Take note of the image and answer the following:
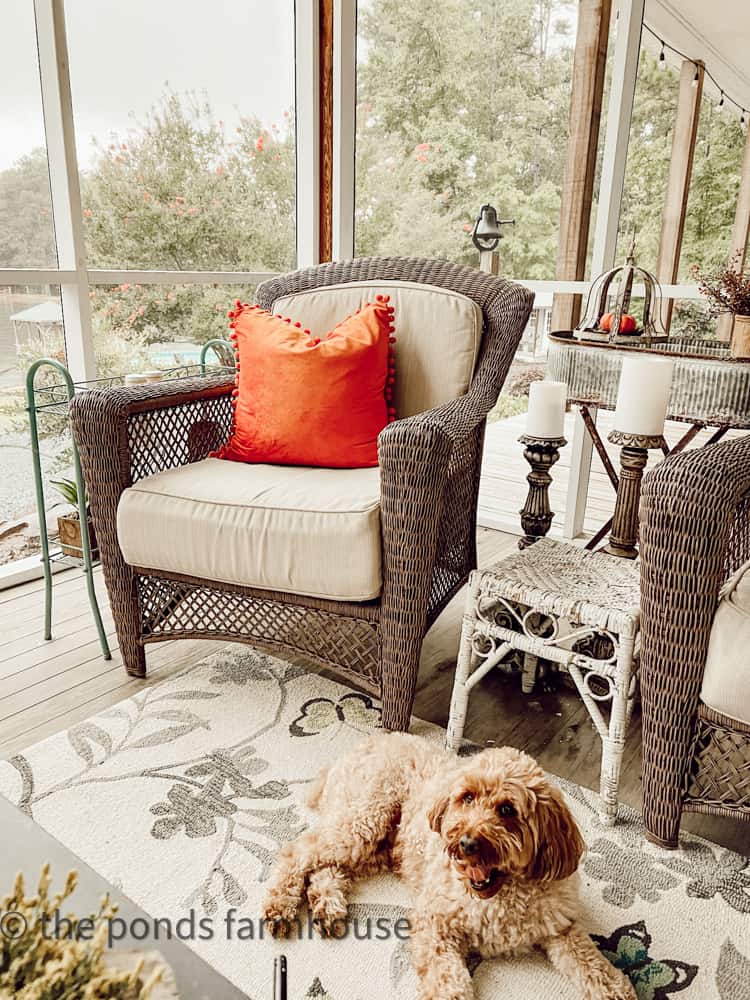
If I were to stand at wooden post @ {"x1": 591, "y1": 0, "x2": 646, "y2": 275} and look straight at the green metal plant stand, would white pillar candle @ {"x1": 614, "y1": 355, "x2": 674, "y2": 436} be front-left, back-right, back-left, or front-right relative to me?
front-left

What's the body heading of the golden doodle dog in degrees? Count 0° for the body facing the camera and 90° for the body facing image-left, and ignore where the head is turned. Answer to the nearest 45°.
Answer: approximately 315°

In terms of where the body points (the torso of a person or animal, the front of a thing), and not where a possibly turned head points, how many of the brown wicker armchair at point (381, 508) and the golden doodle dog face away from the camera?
0

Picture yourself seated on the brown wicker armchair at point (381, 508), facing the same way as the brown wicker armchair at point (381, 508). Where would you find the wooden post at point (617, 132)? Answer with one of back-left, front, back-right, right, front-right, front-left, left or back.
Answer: back

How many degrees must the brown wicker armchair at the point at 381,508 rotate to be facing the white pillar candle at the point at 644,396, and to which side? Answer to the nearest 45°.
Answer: approximately 90° to its left

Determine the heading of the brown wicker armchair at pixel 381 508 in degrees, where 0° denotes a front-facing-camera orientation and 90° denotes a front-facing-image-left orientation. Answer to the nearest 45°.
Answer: approximately 45°

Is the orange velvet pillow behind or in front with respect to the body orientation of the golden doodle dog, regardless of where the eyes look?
behind

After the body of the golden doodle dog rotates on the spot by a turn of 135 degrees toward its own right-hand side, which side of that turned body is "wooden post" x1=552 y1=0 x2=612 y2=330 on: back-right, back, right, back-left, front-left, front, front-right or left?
right

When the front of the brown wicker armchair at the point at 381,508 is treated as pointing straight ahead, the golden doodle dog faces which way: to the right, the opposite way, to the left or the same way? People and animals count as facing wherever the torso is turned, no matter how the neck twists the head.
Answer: to the left

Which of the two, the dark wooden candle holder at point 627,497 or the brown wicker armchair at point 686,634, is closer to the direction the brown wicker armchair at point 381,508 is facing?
the brown wicker armchair

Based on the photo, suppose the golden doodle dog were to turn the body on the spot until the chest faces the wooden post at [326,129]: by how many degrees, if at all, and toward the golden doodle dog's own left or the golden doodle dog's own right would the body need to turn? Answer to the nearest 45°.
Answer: approximately 135° to the golden doodle dog's own left
